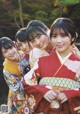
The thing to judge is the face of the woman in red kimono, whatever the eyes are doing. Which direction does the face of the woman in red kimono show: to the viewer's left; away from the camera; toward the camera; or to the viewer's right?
toward the camera

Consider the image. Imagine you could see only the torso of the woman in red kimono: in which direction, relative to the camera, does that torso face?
toward the camera

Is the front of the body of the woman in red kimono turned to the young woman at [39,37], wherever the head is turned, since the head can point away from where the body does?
no

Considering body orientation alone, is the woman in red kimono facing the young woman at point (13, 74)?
no
